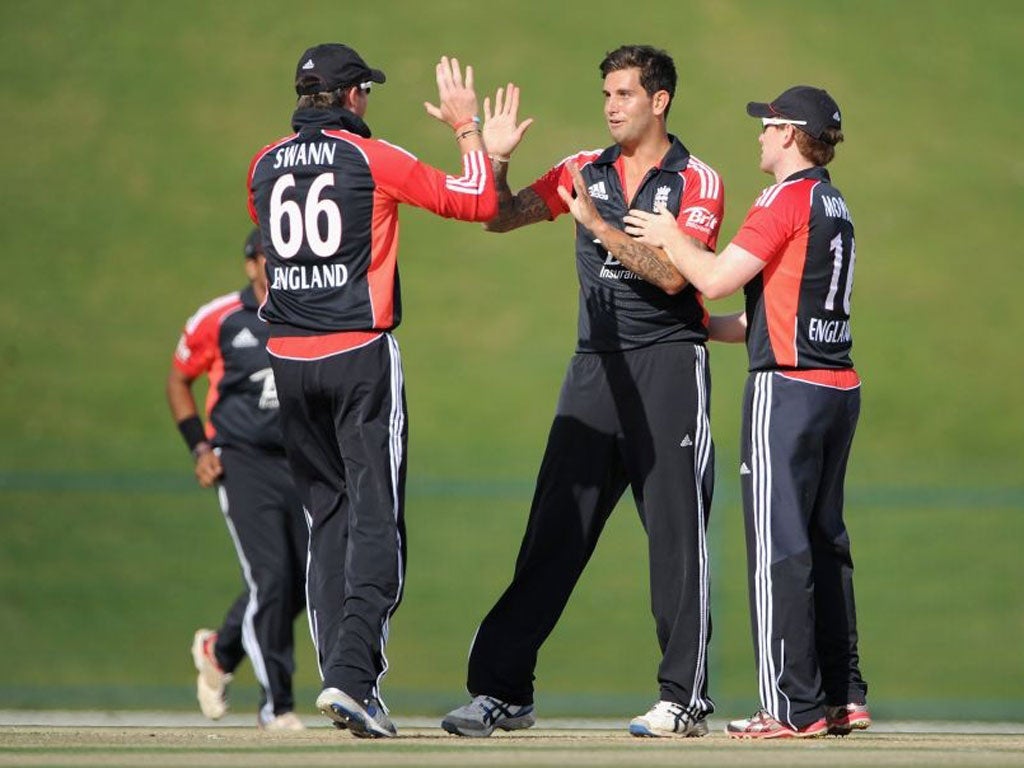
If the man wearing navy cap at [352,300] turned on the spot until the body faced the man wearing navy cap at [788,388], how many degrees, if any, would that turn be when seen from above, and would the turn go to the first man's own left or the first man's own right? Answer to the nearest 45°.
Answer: approximately 45° to the first man's own right

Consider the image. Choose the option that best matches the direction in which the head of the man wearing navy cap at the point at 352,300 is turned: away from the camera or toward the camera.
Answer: away from the camera

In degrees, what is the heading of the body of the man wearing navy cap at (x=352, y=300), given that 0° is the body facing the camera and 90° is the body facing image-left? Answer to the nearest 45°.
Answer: approximately 225°

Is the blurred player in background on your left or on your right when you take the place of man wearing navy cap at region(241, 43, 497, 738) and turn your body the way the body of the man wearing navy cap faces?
on your left

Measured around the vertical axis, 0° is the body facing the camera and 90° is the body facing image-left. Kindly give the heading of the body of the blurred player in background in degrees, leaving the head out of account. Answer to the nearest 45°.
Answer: approximately 315°
